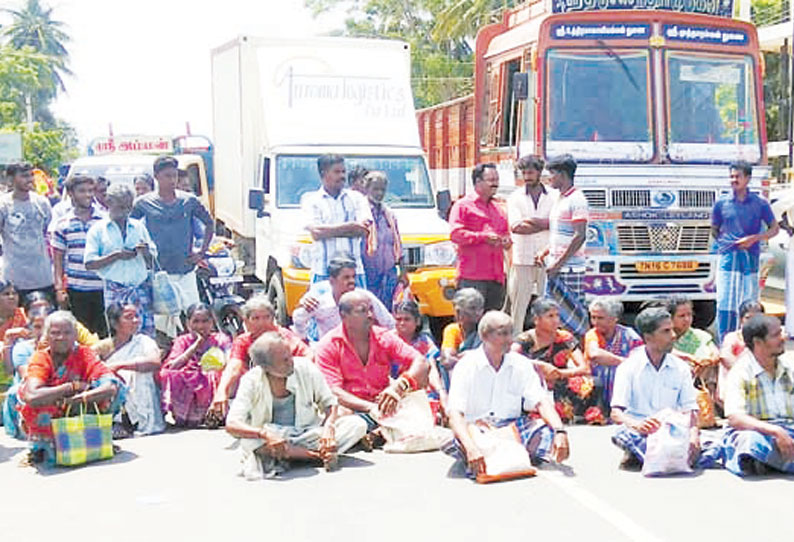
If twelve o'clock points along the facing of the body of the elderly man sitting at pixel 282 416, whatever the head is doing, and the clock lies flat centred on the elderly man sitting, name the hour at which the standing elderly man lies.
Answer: The standing elderly man is roughly at 8 o'clock from the elderly man sitting.

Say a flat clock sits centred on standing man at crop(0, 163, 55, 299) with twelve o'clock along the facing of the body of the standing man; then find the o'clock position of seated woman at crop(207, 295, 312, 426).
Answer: The seated woman is roughly at 11 o'clock from the standing man.

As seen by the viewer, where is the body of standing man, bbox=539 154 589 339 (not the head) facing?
to the viewer's left

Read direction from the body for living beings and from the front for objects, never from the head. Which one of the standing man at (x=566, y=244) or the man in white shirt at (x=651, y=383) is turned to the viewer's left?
the standing man

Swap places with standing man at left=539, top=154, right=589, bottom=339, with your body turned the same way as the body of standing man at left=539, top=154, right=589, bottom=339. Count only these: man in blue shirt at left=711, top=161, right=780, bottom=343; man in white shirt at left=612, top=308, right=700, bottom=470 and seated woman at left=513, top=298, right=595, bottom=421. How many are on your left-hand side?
2

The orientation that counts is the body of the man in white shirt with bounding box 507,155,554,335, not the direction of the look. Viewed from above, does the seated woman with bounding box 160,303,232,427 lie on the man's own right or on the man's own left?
on the man's own right

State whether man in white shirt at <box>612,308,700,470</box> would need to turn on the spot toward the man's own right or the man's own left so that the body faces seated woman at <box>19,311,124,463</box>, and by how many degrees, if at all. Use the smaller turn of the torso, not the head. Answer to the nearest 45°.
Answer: approximately 90° to the man's own right

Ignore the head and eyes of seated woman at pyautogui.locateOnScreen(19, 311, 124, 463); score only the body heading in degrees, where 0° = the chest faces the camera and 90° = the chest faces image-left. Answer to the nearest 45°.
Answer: approximately 0°
